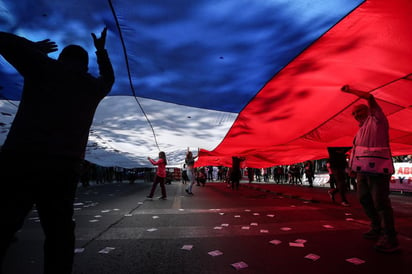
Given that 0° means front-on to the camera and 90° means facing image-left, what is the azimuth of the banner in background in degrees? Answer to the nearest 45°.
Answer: approximately 0°

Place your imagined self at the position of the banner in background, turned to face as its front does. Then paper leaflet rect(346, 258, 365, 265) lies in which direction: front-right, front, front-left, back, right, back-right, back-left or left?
front

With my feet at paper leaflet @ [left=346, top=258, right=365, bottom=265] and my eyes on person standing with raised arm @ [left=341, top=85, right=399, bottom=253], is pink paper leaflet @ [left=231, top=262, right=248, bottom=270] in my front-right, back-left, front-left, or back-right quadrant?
back-left

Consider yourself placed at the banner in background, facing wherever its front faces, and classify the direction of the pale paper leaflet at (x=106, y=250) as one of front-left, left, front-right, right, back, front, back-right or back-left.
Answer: front

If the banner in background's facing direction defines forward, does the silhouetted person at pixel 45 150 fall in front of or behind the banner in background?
in front

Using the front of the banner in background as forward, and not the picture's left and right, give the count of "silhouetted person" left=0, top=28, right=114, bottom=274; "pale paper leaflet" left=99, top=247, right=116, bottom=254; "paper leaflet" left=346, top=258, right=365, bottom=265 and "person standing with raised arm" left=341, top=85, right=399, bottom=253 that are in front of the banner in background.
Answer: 4

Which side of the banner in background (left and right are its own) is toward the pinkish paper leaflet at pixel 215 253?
front

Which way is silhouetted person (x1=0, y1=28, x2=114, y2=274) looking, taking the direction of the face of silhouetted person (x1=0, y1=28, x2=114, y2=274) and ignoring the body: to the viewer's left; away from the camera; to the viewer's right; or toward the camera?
away from the camera

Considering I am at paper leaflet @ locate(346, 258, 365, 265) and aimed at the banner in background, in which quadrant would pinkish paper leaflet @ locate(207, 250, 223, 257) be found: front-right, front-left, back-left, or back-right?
back-left

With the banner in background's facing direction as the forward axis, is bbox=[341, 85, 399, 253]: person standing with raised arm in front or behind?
in front

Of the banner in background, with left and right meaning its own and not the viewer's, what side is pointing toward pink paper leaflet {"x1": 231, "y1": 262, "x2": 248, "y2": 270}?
front

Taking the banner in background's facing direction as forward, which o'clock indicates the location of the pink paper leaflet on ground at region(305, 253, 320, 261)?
The pink paper leaflet on ground is roughly at 12 o'clock from the banner in background.

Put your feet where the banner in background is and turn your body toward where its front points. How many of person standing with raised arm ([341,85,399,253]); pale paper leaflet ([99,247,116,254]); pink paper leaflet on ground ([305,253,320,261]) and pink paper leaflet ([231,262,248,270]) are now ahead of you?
4

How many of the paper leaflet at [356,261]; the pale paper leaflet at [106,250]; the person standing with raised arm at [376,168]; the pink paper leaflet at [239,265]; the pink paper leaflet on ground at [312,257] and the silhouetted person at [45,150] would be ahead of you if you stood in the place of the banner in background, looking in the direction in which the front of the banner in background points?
6
